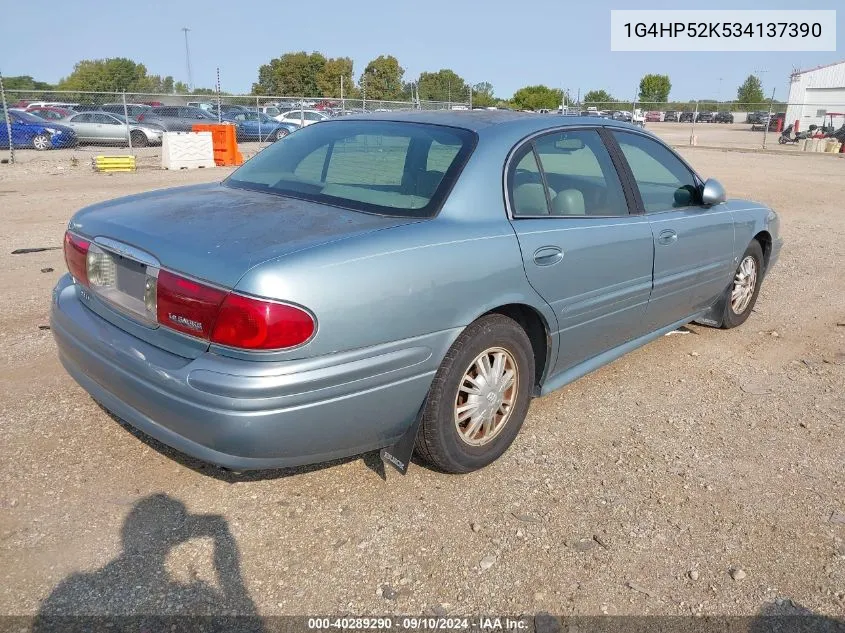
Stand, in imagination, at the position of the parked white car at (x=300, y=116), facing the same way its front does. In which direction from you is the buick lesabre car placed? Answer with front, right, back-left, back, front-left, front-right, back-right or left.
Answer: right

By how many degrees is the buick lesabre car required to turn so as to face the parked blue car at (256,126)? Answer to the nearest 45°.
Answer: approximately 45° to its left

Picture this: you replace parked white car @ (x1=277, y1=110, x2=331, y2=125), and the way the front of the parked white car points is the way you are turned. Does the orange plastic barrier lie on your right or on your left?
on your right

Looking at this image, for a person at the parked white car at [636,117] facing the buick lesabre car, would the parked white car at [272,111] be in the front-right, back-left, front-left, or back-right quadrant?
front-right

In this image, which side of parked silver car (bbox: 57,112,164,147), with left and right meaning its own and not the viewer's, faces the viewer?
right

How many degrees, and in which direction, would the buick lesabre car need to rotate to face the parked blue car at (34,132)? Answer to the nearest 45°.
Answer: approximately 90° to its left

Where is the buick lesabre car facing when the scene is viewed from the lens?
facing away from the viewer and to the right of the viewer
